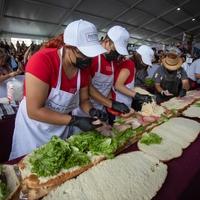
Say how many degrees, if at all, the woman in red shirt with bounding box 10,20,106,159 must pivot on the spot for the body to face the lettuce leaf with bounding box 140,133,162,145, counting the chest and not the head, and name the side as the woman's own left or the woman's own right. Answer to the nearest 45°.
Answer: approximately 45° to the woman's own left

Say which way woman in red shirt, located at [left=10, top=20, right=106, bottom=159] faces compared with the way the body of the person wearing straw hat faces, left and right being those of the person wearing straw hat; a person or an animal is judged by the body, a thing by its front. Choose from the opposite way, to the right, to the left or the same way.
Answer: to the left

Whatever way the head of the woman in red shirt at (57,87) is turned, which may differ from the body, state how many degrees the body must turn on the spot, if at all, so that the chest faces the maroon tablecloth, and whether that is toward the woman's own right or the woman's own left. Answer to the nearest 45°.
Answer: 0° — they already face it

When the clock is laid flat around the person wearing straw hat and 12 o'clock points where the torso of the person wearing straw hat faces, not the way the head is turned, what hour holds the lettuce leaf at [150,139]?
The lettuce leaf is roughly at 12 o'clock from the person wearing straw hat.

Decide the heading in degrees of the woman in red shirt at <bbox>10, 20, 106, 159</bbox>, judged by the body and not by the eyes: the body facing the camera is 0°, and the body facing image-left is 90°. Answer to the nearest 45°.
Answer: approximately 315°

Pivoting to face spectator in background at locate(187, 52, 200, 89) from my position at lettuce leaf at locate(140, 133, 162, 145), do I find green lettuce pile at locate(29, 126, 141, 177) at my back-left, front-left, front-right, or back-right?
back-left

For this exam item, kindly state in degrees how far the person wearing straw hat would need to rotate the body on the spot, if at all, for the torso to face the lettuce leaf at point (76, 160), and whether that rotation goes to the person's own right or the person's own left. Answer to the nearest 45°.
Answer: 0° — they already face it
